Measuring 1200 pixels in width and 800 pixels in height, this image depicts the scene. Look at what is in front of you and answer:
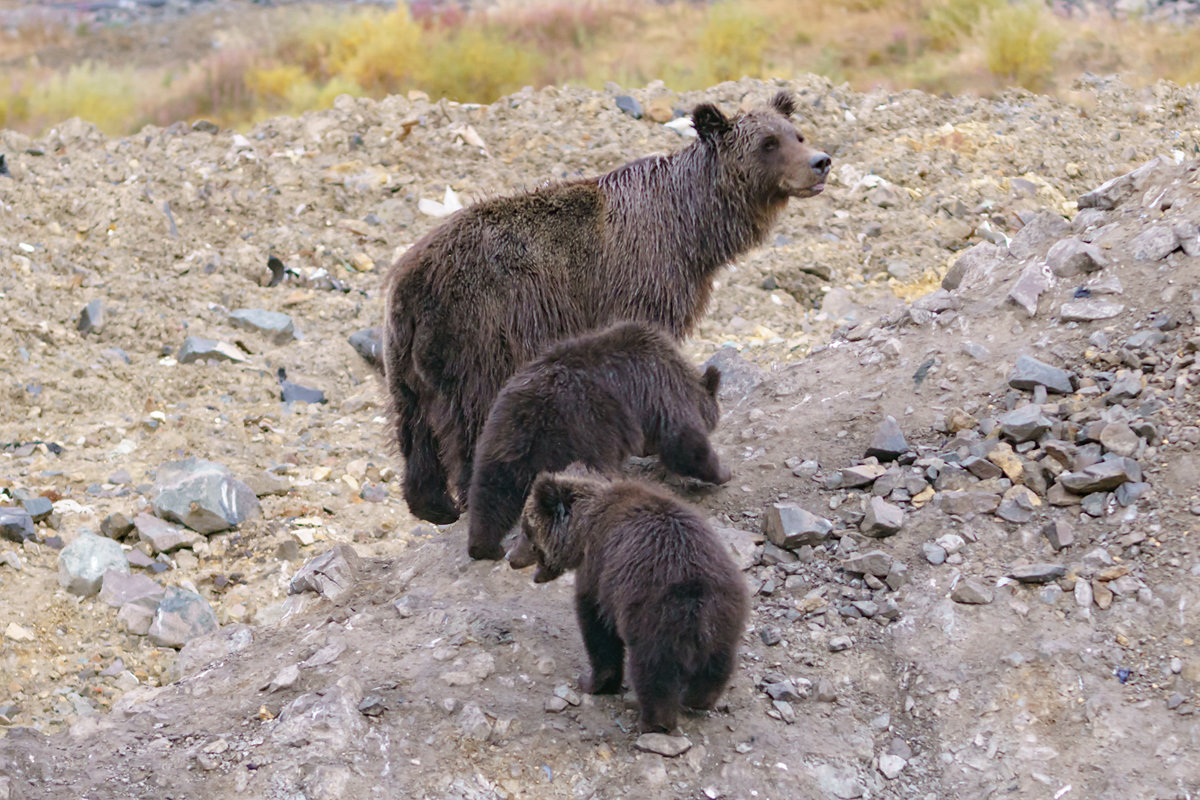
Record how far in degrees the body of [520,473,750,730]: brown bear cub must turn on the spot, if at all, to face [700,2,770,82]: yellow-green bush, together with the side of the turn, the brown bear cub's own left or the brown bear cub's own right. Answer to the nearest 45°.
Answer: approximately 45° to the brown bear cub's own right

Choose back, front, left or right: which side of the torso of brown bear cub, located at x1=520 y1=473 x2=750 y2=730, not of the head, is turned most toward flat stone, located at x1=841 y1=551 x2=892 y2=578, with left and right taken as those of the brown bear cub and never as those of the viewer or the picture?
right

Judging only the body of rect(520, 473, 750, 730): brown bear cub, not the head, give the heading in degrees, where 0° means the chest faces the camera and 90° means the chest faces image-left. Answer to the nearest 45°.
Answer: approximately 135°

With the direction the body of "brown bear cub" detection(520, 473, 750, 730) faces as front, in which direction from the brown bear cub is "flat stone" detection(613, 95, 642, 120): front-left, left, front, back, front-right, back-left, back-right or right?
front-right

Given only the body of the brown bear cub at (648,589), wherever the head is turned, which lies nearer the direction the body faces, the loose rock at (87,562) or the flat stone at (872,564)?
the loose rock

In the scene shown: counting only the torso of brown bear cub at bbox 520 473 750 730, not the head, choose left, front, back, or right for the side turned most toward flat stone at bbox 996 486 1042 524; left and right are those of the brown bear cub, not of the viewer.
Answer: right

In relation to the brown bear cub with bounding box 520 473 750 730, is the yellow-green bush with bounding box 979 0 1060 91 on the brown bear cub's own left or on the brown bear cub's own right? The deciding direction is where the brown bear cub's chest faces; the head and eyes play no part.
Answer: on the brown bear cub's own right

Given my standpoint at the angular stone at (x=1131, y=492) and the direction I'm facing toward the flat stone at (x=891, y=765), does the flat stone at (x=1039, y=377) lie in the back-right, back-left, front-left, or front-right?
back-right

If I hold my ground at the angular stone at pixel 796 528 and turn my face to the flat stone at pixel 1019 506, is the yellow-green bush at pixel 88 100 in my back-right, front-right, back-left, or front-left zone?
back-left

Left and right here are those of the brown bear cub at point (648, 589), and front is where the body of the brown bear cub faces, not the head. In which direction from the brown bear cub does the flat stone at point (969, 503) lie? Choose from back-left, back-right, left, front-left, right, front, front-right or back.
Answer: right

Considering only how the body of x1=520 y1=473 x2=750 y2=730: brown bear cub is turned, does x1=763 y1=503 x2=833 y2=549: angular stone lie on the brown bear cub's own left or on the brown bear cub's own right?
on the brown bear cub's own right

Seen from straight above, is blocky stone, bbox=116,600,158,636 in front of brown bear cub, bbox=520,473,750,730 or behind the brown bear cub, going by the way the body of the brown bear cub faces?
in front

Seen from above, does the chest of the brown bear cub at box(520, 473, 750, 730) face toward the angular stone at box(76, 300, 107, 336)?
yes

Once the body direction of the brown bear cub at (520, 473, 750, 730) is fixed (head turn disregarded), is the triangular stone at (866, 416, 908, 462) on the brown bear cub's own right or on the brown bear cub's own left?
on the brown bear cub's own right

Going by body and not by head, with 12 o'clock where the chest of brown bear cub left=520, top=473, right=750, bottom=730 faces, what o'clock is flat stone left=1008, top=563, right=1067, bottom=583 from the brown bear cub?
The flat stone is roughly at 4 o'clock from the brown bear cub.
